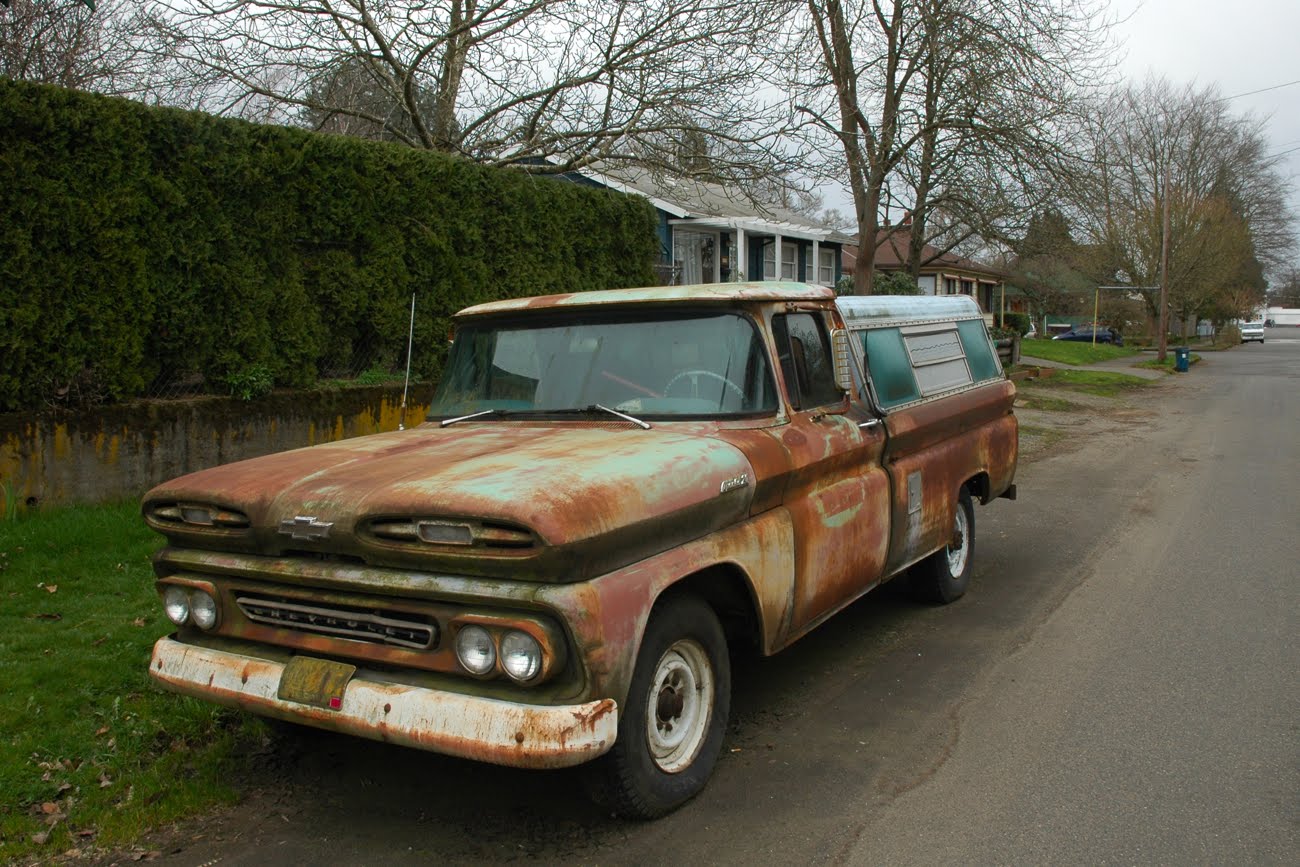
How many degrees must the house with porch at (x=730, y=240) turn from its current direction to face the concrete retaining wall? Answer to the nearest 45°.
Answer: approximately 45° to its right

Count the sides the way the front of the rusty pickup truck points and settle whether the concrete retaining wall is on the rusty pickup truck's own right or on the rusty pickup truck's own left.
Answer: on the rusty pickup truck's own right

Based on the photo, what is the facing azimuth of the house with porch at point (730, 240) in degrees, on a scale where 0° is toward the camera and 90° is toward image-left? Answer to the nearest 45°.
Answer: approximately 315°

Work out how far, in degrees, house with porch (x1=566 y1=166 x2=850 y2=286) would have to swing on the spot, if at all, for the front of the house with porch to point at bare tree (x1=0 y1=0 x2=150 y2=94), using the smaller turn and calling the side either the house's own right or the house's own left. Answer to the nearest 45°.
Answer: approximately 90° to the house's own right

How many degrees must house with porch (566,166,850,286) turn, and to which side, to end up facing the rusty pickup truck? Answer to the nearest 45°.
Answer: approximately 45° to its right

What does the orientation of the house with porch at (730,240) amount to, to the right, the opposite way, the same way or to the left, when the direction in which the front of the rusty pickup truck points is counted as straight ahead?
to the left

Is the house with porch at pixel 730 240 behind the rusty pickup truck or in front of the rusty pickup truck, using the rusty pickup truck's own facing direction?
behind

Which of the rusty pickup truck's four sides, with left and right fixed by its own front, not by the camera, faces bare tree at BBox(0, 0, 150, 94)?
right

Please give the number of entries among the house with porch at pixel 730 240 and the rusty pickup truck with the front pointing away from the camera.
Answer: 0
